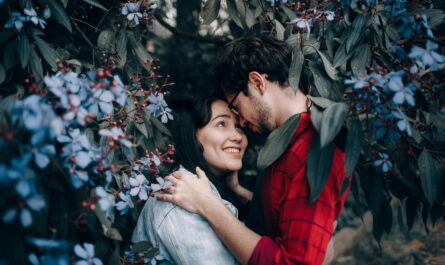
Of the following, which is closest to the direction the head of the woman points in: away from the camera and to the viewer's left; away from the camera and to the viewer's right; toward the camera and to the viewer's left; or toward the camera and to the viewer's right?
toward the camera and to the viewer's right

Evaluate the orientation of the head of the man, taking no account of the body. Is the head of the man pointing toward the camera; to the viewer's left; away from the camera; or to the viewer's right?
to the viewer's left

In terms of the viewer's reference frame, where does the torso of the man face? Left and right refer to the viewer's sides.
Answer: facing to the left of the viewer
